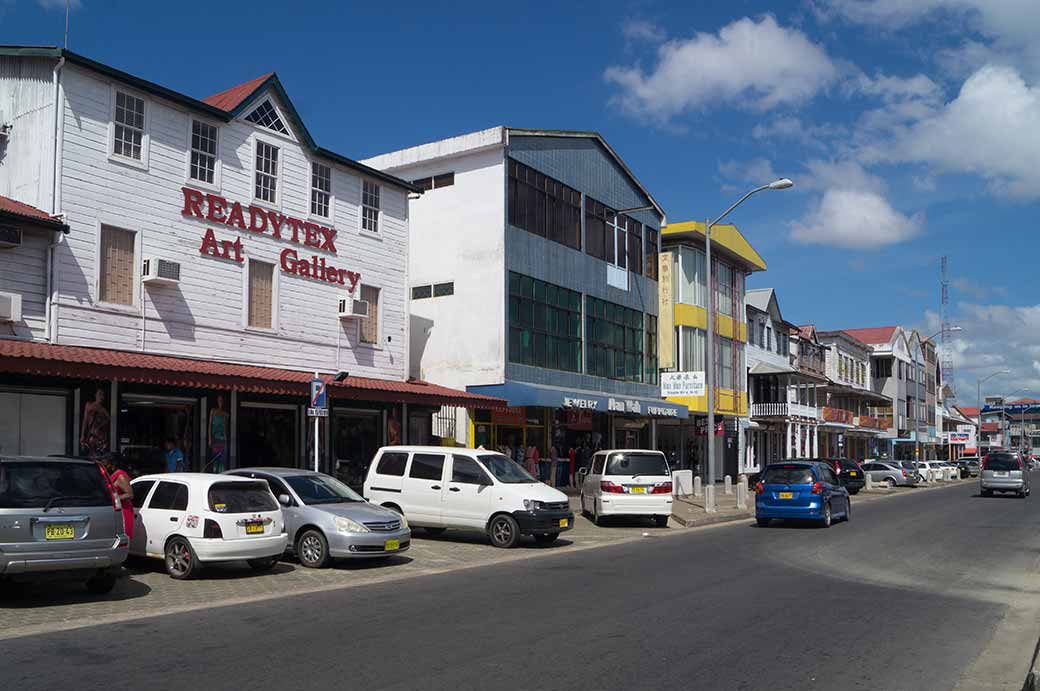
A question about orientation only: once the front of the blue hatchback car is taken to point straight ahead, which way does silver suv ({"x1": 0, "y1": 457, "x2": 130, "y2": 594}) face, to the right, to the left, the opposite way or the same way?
to the left

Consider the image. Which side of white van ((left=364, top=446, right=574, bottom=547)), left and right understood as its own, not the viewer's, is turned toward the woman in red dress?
right

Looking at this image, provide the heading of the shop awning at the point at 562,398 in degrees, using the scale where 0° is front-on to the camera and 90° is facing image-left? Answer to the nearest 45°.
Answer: approximately 315°

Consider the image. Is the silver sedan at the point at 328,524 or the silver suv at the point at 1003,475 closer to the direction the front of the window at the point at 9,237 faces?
the silver sedan

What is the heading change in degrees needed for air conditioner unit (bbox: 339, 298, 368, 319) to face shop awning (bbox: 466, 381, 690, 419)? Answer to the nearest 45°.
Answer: approximately 90° to its left

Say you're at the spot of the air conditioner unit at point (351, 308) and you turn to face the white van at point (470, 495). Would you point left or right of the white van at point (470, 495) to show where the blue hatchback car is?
left

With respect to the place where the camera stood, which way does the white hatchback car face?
facing away from the viewer and to the left of the viewer

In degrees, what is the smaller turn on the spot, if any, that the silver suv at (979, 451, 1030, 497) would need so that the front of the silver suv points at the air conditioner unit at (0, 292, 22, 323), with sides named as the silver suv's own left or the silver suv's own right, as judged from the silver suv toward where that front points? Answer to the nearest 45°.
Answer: approximately 135° to the silver suv's own left

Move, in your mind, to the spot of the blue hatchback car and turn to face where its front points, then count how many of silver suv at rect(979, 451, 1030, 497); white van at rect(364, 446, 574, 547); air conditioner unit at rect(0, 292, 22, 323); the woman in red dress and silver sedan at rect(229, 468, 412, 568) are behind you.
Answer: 4

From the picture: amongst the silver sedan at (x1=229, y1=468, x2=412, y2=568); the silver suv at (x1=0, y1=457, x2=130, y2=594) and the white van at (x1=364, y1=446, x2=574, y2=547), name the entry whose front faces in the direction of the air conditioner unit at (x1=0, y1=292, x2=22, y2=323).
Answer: the silver suv

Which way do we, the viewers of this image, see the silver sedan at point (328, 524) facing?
facing the viewer and to the right of the viewer

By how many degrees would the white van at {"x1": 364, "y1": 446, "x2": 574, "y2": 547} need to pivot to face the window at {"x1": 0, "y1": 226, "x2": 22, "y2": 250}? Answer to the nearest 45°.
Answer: approximately 135° to its right

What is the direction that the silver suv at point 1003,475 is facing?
away from the camera

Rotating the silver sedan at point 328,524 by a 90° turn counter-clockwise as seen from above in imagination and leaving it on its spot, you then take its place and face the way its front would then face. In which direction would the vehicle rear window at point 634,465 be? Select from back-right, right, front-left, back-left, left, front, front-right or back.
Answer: front
